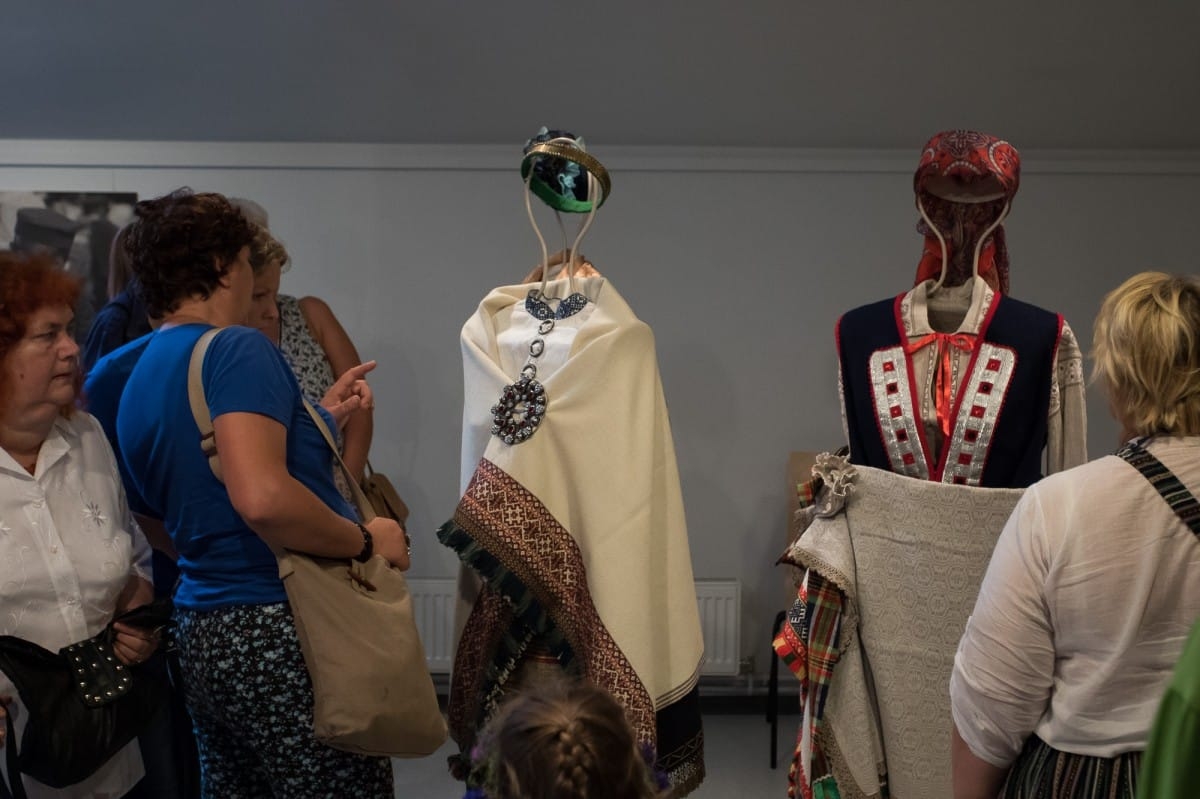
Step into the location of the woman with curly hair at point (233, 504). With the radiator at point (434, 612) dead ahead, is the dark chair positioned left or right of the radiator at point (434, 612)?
right

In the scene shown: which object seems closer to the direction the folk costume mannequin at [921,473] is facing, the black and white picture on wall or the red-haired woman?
the red-haired woman

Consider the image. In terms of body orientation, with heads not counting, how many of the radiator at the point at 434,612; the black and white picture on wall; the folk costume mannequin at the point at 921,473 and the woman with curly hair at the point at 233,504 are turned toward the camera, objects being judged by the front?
3

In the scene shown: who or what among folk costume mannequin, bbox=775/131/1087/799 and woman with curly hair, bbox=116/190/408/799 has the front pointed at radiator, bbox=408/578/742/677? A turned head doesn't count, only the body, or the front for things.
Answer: the woman with curly hair

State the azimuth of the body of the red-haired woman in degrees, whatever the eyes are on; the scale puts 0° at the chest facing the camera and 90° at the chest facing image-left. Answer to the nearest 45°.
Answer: approximately 315°

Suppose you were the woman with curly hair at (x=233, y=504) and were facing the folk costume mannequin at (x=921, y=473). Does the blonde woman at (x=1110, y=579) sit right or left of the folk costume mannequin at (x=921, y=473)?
right

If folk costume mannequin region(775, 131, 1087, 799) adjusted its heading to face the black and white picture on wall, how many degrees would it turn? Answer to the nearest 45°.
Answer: approximately 90° to its right
